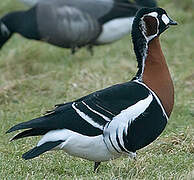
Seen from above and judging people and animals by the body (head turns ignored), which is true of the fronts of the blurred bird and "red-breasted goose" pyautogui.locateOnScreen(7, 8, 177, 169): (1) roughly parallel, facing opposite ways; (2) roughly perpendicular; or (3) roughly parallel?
roughly parallel, facing opposite ways

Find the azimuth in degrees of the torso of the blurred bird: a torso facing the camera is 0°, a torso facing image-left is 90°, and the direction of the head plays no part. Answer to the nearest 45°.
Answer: approximately 90°

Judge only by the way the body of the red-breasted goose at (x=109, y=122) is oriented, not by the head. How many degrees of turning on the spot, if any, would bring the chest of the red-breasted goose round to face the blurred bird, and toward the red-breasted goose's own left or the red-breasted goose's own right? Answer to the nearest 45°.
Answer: approximately 90° to the red-breasted goose's own left

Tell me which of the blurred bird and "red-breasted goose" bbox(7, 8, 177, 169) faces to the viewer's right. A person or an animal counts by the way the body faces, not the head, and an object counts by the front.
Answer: the red-breasted goose

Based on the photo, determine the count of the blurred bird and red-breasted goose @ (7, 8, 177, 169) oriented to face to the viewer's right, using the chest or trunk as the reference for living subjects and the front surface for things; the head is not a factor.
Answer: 1

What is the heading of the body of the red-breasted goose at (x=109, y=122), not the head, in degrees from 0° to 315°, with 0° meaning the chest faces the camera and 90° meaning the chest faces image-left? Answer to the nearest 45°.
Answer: approximately 270°

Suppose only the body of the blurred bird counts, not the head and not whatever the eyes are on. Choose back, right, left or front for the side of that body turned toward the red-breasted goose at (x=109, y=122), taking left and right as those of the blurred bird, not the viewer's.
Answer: left
